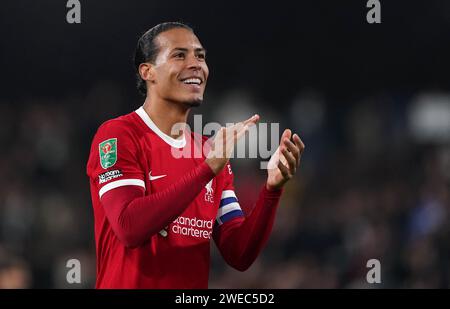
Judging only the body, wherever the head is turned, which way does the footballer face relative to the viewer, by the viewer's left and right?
facing the viewer and to the right of the viewer
